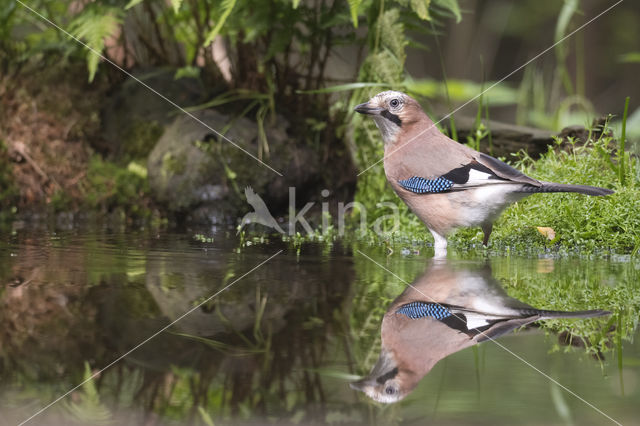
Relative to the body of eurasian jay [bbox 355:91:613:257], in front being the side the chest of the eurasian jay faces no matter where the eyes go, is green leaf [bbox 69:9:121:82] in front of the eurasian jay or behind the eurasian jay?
in front

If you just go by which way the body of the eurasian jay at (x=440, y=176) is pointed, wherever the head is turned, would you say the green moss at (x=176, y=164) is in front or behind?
in front

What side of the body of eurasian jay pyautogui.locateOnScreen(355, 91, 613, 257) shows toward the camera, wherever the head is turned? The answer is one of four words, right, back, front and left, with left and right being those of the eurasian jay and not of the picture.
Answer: left

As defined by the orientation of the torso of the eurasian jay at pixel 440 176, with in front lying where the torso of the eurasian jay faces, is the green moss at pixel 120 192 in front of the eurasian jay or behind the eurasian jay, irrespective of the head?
in front
